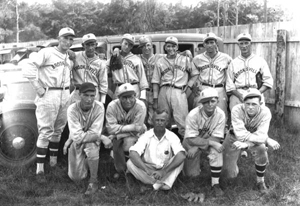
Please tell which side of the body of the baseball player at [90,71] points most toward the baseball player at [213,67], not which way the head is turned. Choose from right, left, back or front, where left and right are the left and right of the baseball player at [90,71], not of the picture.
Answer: left

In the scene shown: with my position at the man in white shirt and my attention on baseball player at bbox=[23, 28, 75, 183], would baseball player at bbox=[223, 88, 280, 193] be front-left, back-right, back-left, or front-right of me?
back-right

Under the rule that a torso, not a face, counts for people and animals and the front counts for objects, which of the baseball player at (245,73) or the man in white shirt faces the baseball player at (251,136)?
the baseball player at (245,73)

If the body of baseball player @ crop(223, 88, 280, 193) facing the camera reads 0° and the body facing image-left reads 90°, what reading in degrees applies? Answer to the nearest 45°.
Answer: approximately 0°

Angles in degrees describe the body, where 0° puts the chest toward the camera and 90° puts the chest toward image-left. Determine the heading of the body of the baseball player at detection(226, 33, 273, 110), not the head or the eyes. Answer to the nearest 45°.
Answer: approximately 0°

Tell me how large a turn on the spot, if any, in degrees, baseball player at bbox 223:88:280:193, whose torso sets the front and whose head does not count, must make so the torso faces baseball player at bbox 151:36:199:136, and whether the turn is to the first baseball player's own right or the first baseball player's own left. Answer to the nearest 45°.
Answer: approximately 135° to the first baseball player's own right

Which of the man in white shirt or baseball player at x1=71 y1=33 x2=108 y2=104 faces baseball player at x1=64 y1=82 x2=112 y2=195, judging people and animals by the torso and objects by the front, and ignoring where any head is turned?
baseball player at x1=71 y1=33 x2=108 y2=104

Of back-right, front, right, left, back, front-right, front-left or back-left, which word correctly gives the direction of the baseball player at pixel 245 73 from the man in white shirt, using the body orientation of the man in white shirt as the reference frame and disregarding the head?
back-left

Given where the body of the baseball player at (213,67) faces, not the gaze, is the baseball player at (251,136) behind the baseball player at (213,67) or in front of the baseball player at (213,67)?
in front

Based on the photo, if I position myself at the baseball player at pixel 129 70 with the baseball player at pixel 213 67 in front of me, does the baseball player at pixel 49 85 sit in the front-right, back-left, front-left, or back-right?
back-right
